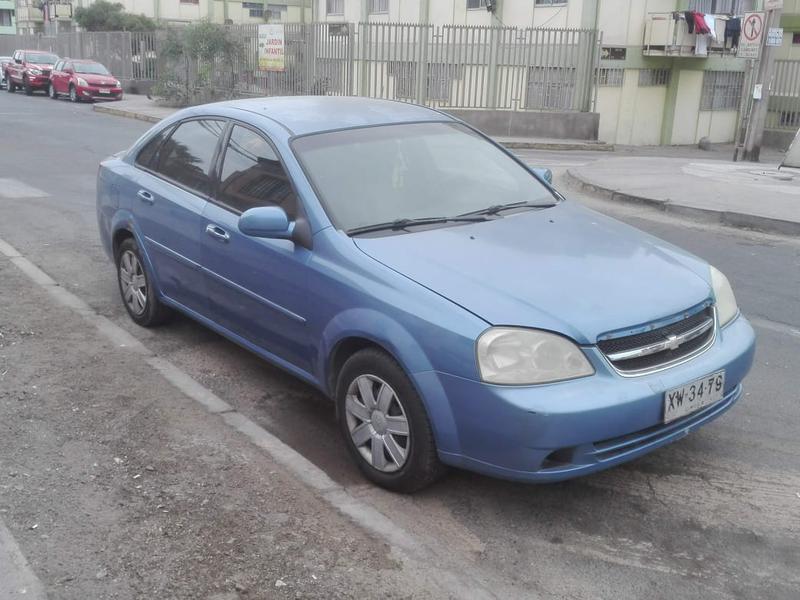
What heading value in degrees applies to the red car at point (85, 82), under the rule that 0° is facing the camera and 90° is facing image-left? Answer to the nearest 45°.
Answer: approximately 315°

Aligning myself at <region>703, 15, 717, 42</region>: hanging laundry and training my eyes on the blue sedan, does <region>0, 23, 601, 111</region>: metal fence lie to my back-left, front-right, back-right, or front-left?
front-right

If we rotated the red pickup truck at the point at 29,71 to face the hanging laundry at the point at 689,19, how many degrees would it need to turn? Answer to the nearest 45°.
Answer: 0° — it already faces it

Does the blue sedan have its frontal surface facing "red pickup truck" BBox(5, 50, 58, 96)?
no

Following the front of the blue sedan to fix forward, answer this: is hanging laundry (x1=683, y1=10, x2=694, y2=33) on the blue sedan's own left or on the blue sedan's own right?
on the blue sedan's own left

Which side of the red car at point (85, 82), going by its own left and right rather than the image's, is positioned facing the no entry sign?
front

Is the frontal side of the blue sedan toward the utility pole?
no

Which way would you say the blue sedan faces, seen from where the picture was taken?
facing the viewer and to the right of the viewer

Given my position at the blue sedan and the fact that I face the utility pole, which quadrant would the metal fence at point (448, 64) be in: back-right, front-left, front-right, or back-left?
front-left

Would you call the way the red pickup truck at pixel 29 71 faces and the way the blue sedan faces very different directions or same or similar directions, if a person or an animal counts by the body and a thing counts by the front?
same or similar directions

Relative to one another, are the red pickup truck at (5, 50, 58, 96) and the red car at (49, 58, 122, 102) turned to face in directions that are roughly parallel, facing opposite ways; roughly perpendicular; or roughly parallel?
roughly parallel

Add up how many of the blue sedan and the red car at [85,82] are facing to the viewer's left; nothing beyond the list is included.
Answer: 0

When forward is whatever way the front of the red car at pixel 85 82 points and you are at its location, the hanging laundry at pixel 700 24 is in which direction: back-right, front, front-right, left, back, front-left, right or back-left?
front

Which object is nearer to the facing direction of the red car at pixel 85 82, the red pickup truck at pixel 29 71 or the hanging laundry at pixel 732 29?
the hanging laundry

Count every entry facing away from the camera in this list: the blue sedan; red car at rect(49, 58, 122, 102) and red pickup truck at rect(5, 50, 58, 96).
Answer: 0

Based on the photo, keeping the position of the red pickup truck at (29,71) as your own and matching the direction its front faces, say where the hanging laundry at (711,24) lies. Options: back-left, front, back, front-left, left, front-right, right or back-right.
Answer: front

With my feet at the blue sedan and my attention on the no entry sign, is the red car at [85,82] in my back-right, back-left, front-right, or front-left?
front-left

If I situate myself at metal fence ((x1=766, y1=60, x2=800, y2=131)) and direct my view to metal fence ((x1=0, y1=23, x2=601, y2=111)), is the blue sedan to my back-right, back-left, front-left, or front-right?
front-left
